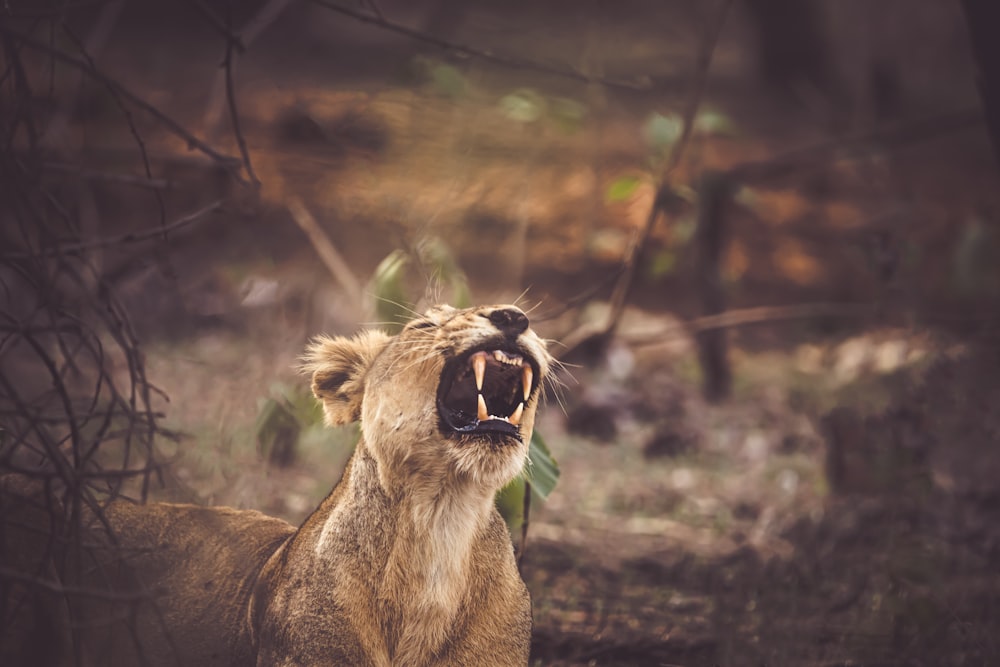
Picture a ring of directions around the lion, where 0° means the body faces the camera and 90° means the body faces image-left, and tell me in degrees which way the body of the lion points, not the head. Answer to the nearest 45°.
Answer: approximately 315°

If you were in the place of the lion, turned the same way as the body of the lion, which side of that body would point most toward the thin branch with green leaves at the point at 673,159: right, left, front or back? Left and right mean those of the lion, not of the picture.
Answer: left

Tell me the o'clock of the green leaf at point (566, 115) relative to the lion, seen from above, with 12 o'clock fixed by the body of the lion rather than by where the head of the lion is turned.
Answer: The green leaf is roughly at 8 o'clock from the lion.

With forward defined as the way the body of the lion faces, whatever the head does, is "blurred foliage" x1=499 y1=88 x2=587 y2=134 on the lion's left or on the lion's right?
on the lion's left

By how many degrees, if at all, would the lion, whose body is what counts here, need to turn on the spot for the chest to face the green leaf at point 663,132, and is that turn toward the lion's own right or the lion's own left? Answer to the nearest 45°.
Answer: approximately 90° to the lion's own left

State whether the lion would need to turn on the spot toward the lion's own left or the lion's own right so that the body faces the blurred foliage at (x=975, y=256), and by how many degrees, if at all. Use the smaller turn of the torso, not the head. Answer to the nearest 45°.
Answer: approximately 90° to the lion's own left
